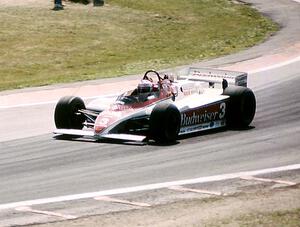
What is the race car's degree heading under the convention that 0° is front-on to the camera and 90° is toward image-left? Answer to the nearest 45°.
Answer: approximately 45°
